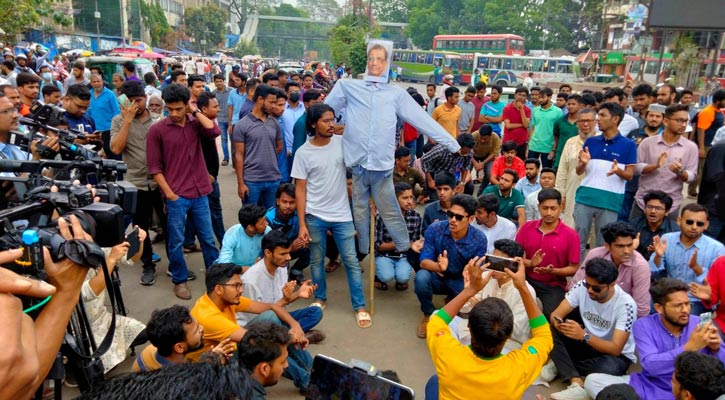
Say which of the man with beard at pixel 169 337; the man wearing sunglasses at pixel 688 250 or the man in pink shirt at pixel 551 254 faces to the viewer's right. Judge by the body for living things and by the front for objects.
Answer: the man with beard

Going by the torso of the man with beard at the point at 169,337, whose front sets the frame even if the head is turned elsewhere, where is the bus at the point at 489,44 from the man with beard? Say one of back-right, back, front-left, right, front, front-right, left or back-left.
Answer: front-left

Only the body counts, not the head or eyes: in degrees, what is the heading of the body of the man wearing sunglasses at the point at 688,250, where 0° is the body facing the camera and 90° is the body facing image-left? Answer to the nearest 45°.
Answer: approximately 45°

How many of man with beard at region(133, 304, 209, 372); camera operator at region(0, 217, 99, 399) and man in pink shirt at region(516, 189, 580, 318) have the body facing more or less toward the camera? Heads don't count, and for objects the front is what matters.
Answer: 1

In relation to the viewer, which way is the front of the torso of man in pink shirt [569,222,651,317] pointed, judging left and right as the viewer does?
facing the viewer and to the left of the viewer

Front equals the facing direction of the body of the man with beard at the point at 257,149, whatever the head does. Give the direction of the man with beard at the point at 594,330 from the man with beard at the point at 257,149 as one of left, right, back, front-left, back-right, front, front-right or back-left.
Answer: front

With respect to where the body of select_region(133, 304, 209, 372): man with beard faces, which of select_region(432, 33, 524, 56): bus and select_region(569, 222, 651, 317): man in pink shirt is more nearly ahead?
the man in pink shirt

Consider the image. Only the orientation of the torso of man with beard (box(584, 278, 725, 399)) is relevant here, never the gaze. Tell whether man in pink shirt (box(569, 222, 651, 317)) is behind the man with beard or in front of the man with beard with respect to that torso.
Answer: behind

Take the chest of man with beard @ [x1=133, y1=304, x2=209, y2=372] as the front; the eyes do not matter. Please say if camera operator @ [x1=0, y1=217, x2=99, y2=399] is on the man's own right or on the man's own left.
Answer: on the man's own right

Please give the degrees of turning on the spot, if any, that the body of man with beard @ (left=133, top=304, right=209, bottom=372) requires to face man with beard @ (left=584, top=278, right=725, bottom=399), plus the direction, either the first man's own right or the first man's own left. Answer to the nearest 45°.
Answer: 0° — they already face them

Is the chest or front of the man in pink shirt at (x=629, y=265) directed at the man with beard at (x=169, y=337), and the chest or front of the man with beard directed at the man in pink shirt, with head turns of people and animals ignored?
yes

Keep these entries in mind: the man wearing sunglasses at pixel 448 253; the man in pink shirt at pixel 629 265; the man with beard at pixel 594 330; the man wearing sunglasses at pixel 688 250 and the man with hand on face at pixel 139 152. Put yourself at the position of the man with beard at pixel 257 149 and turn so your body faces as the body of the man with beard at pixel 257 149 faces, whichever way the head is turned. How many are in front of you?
4

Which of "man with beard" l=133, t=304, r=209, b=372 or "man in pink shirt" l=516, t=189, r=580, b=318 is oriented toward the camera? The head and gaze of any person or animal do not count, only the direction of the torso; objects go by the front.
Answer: the man in pink shirt

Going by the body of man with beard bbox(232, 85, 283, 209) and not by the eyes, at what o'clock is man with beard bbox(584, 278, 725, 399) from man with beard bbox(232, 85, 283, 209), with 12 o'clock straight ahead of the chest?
man with beard bbox(584, 278, 725, 399) is roughly at 12 o'clock from man with beard bbox(232, 85, 283, 209).

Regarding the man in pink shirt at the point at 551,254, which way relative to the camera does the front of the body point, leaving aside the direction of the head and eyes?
toward the camera

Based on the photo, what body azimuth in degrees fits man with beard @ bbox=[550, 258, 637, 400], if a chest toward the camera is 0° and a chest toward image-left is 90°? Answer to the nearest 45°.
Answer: approximately 45°
